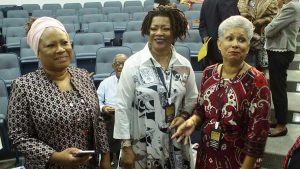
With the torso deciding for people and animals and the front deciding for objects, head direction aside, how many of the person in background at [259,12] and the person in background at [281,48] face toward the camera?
1

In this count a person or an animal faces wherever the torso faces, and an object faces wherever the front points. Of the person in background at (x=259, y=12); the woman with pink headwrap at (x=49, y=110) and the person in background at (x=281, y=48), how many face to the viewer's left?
1

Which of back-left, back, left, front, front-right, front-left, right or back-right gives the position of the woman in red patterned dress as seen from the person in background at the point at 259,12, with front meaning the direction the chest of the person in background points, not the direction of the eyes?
front

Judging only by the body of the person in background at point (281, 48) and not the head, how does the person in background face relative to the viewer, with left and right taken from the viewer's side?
facing to the left of the viewer

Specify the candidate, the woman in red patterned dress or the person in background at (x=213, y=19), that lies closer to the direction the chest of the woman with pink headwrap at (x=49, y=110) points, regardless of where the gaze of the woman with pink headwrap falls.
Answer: the woman in red patterned dress

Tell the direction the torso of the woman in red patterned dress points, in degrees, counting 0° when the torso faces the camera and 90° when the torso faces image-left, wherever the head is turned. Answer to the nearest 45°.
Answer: approximately 45°

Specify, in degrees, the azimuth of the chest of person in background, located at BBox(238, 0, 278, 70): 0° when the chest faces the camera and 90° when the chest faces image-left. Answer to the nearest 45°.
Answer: approximately 0°

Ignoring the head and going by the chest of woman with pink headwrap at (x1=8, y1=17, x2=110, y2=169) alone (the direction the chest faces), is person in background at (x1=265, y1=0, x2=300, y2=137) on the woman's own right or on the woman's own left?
on the woman's own left

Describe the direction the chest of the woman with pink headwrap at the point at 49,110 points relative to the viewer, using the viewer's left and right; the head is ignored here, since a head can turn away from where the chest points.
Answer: facing the viewer and to the right of the viewer

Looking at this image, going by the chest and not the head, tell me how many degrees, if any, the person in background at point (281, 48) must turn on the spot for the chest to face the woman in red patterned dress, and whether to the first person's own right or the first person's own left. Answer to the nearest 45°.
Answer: approximately 90° to the first person's own left
